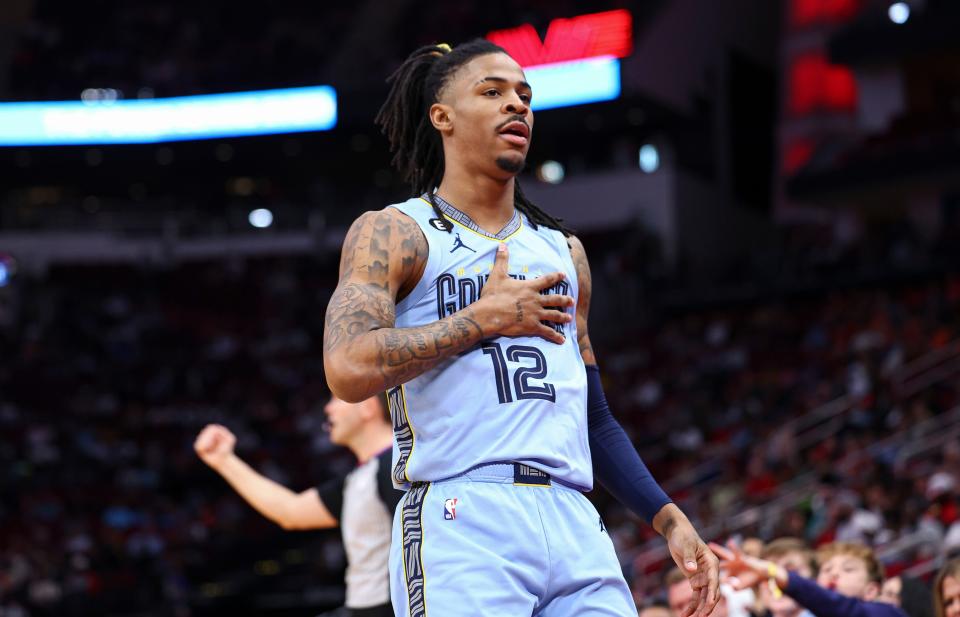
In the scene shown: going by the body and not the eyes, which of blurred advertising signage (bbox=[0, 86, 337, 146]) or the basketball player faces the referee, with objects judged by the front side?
the blurred advertising signage

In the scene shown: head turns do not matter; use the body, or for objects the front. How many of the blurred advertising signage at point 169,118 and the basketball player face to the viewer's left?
0

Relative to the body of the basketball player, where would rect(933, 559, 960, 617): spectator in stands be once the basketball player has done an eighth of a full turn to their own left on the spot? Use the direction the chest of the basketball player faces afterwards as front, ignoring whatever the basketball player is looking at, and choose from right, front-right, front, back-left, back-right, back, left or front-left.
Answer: front-left

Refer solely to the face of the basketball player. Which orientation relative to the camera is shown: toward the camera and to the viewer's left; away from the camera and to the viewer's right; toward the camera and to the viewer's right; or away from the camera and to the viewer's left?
toward the camera and to the viewer's right

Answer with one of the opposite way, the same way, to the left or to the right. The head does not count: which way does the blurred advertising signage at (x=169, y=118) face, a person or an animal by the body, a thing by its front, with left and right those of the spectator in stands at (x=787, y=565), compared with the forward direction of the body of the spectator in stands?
to the left

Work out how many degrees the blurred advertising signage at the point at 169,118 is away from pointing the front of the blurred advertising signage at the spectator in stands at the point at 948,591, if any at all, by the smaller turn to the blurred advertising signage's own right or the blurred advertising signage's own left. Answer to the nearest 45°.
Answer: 0° — it already faces them

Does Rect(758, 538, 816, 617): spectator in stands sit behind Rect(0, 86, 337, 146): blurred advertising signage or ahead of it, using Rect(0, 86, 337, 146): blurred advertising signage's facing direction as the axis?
ahead

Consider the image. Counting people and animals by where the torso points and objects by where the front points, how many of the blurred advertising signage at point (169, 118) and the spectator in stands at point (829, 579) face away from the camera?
0

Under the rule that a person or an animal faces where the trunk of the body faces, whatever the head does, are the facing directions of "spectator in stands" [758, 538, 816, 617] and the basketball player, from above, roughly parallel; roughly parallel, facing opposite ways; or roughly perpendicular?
roughly perpendicular

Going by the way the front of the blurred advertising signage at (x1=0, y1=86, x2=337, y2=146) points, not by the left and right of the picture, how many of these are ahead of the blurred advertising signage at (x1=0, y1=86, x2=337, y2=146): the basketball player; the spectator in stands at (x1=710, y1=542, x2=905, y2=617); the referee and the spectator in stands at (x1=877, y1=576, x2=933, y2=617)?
4
